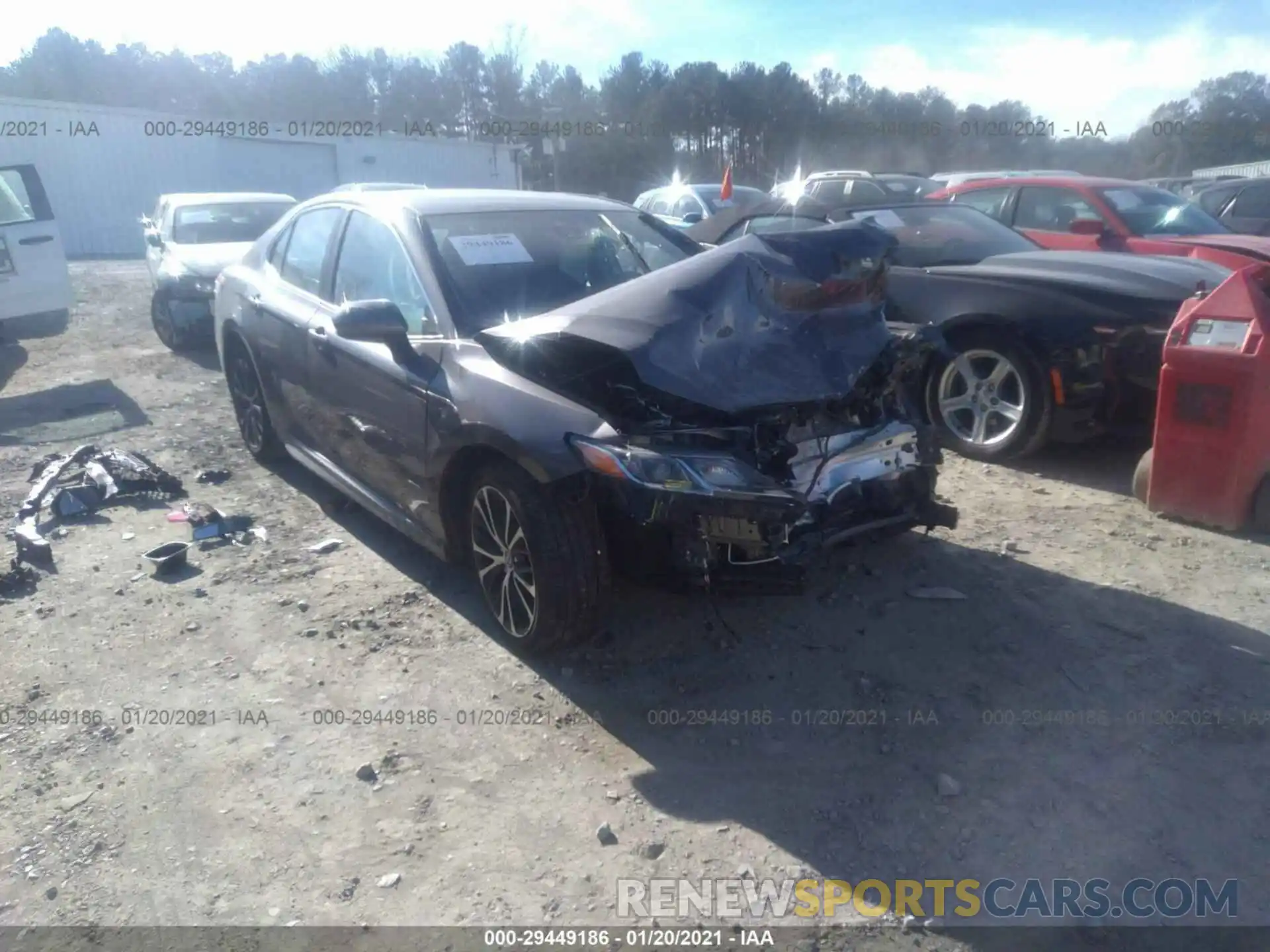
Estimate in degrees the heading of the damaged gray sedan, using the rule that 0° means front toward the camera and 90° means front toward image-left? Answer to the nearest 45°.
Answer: approximately 315°

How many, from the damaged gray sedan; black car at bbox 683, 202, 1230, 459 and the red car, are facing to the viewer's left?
0

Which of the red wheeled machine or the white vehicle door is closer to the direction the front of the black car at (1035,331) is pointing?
the red wheeled machine

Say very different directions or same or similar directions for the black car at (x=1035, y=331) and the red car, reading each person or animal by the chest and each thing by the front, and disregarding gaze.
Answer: same or similar directions

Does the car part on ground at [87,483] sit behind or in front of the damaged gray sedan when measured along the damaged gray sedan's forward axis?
behind

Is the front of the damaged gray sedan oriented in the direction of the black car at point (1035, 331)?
no

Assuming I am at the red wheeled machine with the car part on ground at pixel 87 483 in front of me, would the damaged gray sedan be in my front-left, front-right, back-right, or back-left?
front-left

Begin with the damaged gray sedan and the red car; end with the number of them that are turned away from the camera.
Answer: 0

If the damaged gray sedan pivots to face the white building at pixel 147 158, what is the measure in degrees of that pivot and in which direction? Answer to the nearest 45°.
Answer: approximately 180°

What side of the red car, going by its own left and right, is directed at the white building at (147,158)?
back

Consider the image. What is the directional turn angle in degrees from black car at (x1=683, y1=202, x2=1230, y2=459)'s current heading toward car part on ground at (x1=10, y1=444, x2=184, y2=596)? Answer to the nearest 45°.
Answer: approximately 135° to its right

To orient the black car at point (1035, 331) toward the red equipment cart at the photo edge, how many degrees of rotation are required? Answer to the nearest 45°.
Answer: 0° — it already faces it

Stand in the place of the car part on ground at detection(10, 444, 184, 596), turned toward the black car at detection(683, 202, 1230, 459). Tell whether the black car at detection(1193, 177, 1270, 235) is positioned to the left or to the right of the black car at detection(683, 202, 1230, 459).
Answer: left

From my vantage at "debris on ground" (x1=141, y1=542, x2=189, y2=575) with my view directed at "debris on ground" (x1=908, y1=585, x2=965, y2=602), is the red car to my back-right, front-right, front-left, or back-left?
front-left

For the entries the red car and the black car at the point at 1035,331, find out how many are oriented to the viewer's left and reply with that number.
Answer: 0

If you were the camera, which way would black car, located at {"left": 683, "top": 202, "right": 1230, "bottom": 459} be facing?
facing the viewer and to the right of the viewer

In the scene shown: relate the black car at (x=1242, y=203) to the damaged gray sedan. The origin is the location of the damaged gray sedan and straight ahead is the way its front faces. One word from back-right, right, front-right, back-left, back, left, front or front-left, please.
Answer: left
